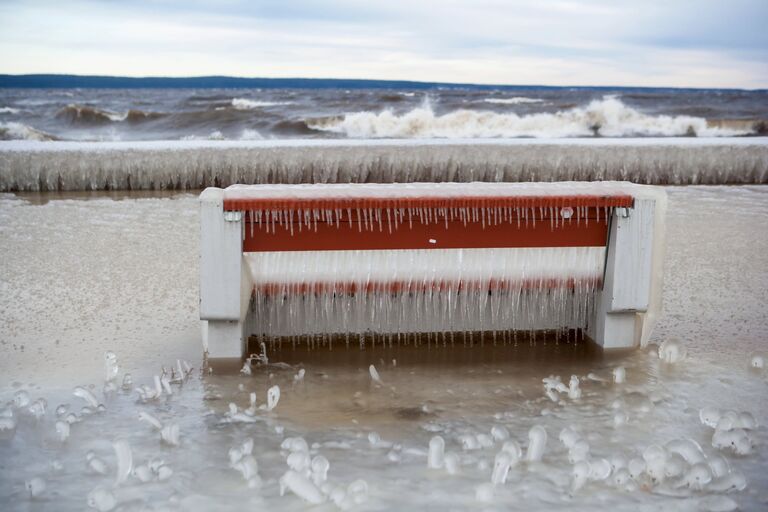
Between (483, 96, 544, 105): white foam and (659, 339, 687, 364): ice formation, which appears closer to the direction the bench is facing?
the white foam

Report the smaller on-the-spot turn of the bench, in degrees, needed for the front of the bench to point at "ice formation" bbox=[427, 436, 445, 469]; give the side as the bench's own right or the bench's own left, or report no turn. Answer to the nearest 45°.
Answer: approximately 180°

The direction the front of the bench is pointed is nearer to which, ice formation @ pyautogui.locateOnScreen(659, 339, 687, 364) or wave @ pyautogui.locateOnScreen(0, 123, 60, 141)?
the wave

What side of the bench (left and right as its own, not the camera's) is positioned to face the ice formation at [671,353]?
right

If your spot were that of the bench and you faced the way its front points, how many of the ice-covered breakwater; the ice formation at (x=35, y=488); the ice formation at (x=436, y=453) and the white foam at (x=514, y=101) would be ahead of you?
2

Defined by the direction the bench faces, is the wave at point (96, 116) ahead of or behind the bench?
ahead

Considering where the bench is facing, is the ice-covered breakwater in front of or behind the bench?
in front

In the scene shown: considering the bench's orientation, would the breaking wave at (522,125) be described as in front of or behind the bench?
in front

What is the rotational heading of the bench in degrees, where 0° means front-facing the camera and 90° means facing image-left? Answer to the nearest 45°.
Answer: approximately 180°

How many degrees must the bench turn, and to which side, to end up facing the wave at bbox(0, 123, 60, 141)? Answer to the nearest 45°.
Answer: approximately 45° to its left

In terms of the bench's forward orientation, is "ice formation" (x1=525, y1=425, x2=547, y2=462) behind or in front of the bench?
behind

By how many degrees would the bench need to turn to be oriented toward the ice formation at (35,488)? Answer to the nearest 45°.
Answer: approximately 135° to its left
